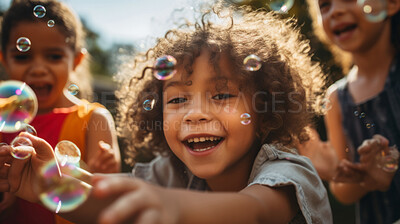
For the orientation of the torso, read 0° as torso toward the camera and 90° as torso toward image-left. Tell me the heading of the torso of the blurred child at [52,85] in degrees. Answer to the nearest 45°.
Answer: approximately 0°

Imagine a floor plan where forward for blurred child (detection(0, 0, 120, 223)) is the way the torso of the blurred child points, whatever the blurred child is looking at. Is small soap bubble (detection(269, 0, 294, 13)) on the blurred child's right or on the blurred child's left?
on the blurred child's left

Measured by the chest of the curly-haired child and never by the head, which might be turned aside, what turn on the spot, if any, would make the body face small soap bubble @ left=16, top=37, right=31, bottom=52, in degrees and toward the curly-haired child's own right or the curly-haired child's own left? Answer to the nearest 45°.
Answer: approximately 90° to the curly-haired child's own right

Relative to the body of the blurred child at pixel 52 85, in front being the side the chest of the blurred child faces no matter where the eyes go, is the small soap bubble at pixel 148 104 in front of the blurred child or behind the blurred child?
in front

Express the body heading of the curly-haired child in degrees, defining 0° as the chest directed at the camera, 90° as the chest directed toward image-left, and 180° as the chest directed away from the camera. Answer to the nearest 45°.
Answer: approximately 45°

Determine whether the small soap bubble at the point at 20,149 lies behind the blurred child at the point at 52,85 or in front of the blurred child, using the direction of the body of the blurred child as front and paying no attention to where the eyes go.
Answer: in front

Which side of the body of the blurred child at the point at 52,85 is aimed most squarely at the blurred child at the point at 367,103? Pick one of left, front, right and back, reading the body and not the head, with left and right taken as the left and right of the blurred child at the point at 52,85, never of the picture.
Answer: left
